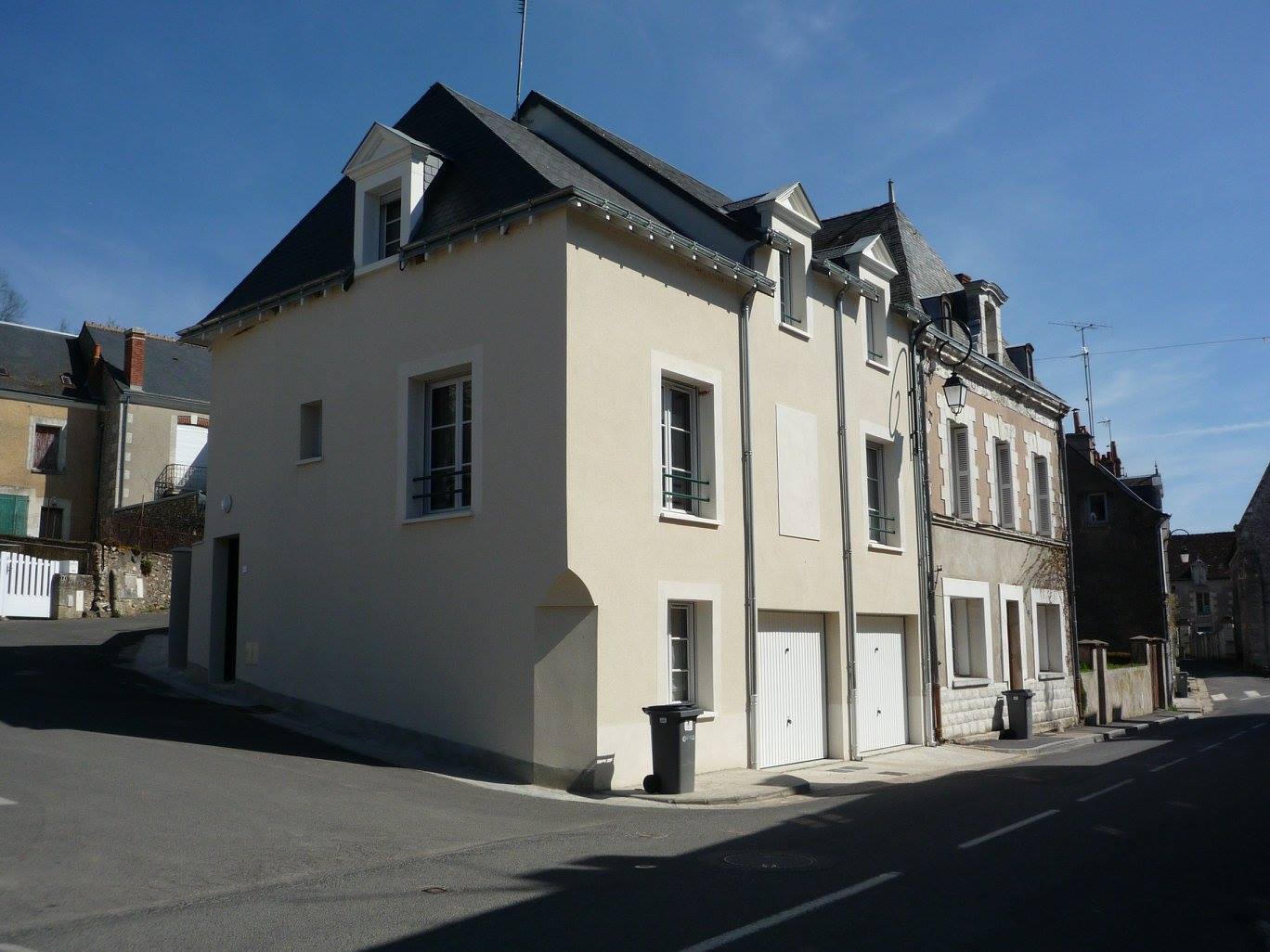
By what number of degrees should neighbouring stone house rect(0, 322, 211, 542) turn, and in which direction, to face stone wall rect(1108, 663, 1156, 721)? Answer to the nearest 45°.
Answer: approximately 45° to its left

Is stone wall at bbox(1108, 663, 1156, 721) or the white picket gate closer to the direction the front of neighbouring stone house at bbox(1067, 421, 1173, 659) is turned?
the stone wall

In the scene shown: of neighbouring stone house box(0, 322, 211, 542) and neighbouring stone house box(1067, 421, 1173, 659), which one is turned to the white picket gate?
neighbouring stone house box(0, 322, 211, 542)

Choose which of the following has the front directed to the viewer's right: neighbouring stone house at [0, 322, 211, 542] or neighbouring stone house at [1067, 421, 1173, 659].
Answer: neighbouring stone house at [1067, 421, 1173, 659]

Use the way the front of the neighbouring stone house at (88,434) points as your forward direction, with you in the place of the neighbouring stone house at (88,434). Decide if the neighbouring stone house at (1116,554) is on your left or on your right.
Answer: on your left

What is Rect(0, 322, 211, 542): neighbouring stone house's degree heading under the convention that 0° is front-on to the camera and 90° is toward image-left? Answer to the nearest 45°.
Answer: approximately 0°

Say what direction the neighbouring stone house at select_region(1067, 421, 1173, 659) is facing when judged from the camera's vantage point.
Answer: facing to the right of the viewer
